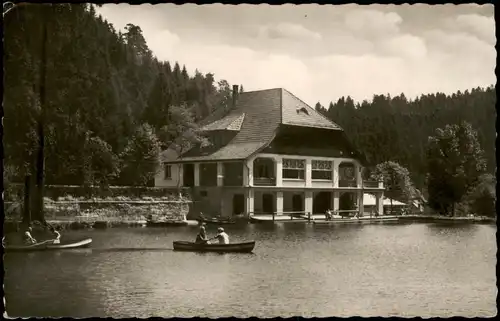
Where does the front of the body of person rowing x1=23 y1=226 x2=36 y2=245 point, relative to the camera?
to the viewer's right

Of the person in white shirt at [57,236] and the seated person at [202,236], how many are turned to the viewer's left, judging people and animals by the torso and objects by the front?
1

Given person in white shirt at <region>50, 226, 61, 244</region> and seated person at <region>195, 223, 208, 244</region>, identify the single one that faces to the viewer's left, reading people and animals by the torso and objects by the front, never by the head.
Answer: the person in white shirt

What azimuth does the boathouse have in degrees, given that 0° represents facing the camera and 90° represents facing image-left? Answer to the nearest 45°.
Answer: approximately 315°

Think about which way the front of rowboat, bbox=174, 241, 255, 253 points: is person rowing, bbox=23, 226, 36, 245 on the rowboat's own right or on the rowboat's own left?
on the rowboat's own right

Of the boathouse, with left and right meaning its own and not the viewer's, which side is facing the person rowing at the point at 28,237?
right
